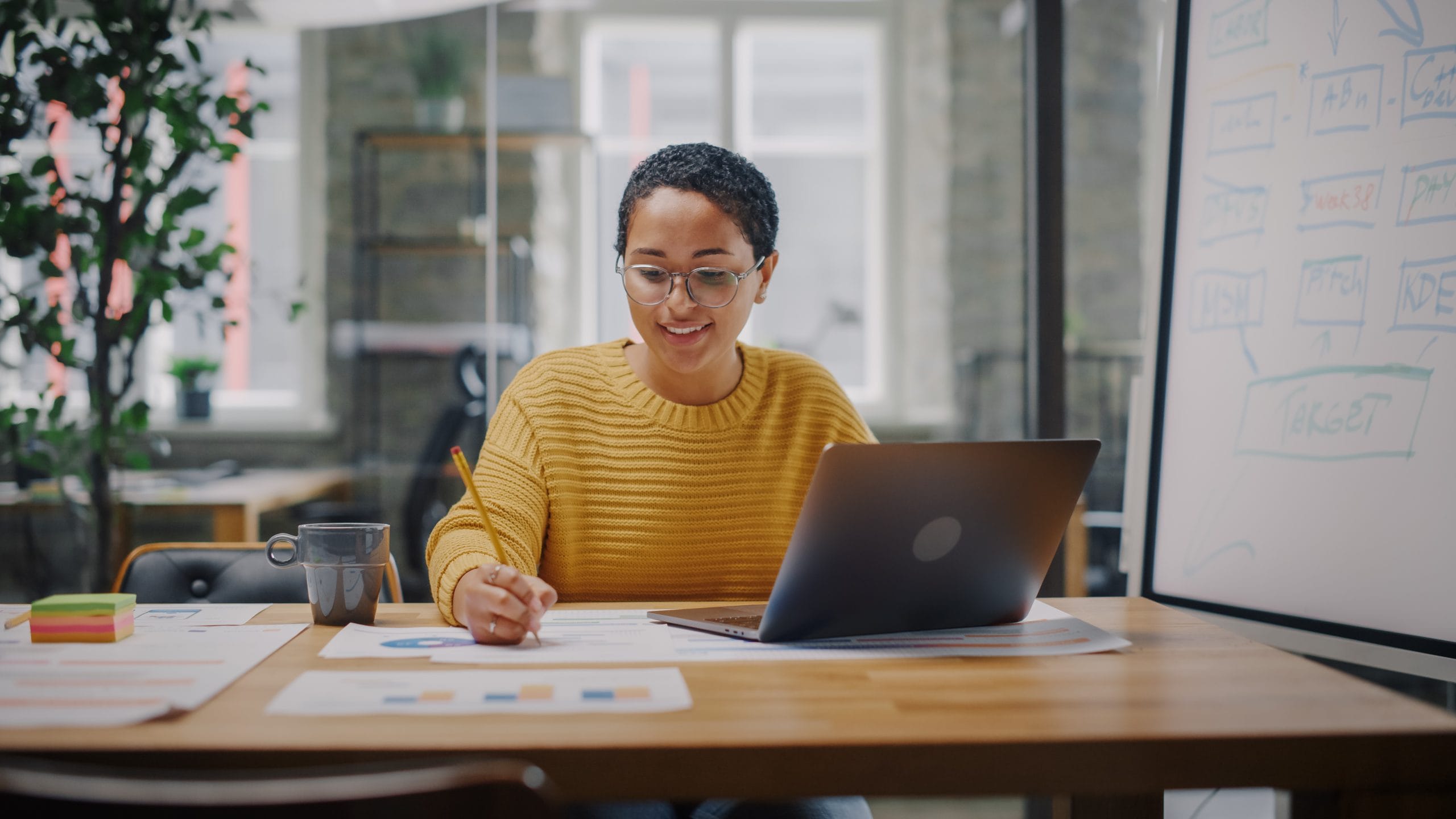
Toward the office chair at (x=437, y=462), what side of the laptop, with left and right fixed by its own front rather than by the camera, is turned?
front

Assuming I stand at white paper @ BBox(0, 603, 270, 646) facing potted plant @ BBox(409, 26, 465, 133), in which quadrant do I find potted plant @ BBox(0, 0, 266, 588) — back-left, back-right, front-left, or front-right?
front-left

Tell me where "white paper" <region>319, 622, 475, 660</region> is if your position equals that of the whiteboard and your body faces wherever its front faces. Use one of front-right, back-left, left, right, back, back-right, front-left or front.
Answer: front

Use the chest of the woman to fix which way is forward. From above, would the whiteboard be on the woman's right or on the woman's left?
on the woman's left

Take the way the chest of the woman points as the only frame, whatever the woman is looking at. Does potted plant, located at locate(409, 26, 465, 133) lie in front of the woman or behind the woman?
behind

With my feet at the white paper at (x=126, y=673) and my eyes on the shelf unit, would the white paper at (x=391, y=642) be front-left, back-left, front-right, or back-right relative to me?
front-right

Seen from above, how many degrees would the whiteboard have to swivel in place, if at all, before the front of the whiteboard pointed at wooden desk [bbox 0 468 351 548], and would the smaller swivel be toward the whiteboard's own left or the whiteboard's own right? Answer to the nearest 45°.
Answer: approximately 45° to the whiteboard's own right

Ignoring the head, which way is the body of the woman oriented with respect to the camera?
toward the camera

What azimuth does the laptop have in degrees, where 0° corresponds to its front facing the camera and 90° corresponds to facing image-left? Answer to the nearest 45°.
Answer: approximately 135°

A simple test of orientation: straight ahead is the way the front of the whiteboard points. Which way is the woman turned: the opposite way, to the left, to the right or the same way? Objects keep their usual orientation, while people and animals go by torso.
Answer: to the left

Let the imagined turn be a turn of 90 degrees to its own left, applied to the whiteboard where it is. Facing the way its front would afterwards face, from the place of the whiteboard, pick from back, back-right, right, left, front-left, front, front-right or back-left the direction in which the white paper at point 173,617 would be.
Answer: right

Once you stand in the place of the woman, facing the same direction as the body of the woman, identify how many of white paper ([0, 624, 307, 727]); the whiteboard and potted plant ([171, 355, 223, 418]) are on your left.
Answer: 1

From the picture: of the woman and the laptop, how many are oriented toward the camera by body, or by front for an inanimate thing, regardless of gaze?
1

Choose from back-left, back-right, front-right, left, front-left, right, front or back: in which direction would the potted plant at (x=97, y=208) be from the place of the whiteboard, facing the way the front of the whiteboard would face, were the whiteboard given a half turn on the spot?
back-left

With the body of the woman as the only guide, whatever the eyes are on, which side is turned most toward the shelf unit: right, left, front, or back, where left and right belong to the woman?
back
